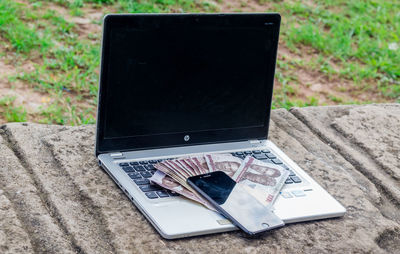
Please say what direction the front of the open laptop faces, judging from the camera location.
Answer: facing the viewer and to the right of the viewer
